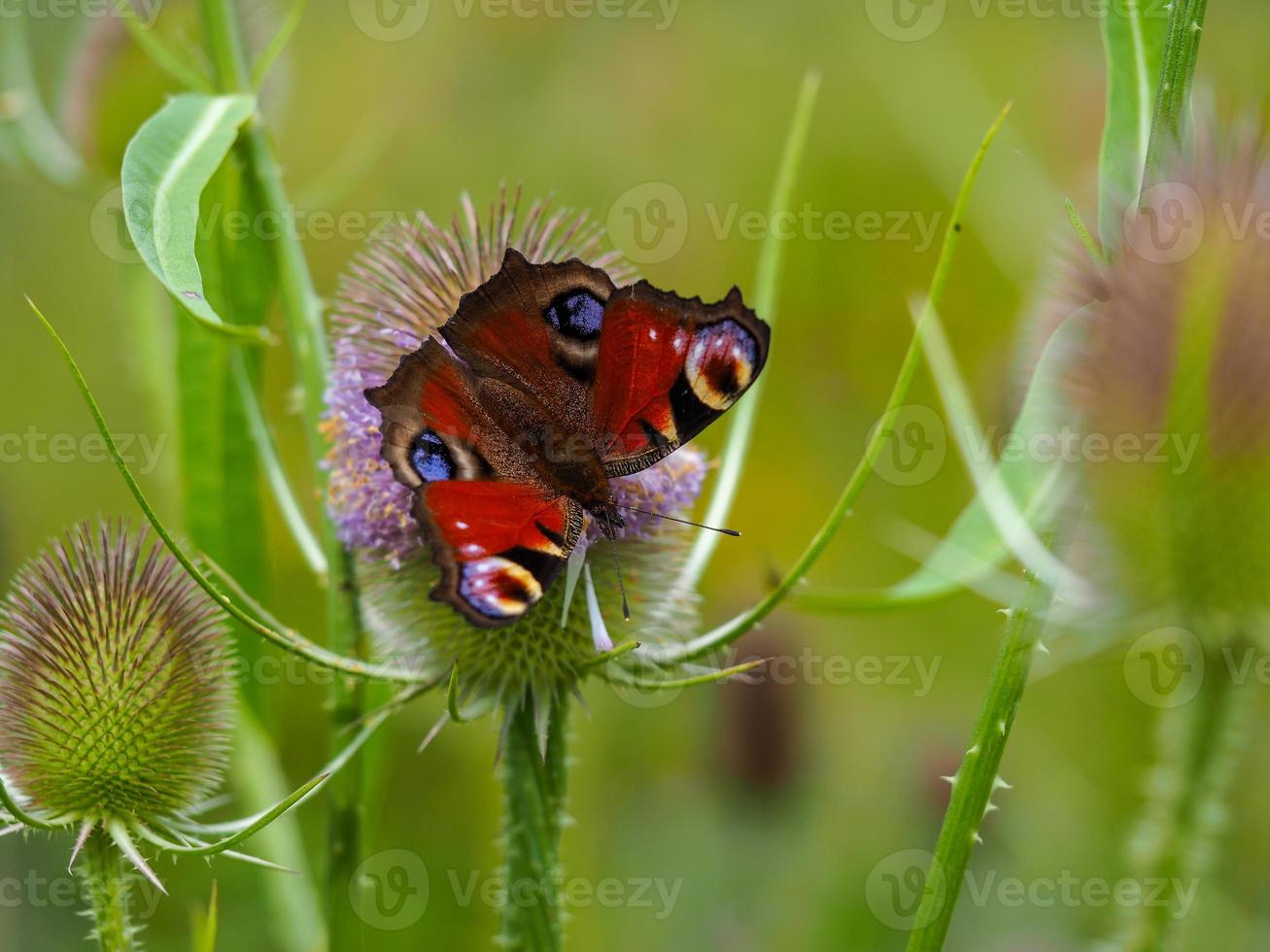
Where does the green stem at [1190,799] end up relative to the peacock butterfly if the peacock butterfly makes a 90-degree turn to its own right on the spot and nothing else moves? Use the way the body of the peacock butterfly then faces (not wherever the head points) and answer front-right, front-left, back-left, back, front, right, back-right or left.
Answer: back-left

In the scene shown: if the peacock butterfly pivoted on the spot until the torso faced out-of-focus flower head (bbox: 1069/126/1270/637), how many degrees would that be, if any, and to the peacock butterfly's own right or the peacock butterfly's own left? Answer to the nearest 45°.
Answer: approximately 45° to the peacock butterfly's own left

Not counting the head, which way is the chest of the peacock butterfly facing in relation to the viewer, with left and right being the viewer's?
facing the viewer and to the right of the viewer
